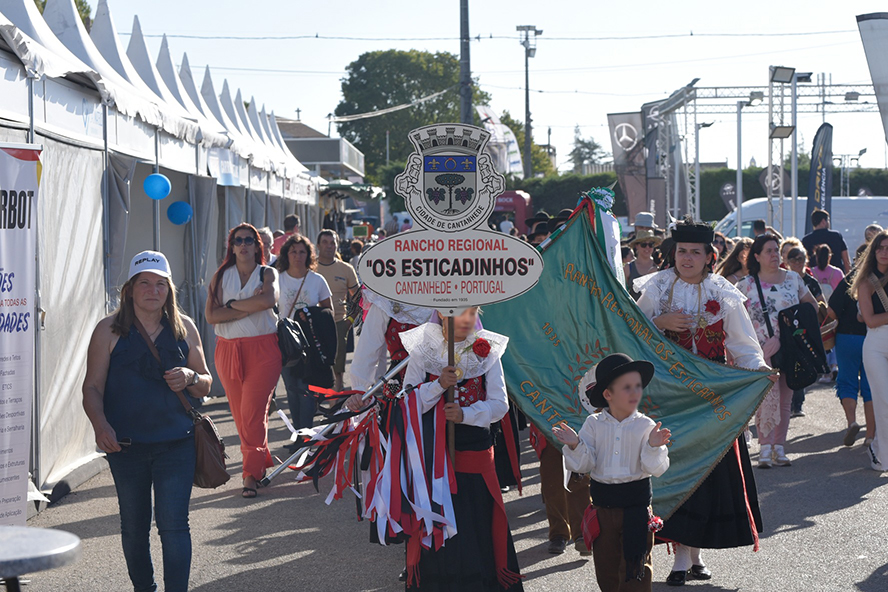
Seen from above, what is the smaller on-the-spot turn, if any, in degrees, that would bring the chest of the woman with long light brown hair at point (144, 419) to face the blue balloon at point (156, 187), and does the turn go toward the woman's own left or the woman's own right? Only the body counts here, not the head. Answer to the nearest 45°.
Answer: approximately 180°

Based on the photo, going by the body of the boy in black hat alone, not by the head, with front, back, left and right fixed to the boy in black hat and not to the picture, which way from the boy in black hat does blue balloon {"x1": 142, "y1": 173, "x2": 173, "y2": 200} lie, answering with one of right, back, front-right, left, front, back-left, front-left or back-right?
back-right

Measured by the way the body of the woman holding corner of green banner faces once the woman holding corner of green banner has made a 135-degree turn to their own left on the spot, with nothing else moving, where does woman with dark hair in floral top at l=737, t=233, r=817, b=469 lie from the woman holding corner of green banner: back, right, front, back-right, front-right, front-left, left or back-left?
front-left

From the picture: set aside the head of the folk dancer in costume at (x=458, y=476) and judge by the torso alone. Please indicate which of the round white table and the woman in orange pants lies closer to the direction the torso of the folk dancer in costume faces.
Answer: the round white table

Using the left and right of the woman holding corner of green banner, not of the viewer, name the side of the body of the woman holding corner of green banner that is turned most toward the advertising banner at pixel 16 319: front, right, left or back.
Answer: right

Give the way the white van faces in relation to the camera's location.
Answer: facing to the left of the viewer

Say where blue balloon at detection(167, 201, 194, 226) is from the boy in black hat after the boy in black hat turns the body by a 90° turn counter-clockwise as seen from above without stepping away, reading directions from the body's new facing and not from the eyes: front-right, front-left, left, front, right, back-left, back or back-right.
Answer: back-left
